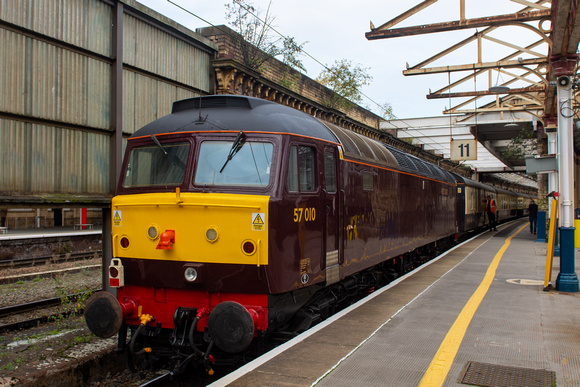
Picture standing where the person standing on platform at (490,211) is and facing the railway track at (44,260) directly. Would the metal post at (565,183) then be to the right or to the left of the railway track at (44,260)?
left

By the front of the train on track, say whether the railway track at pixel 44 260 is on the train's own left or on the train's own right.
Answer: on the train's own right

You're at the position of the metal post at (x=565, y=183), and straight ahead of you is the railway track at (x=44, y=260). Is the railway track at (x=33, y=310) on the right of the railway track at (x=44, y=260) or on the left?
left

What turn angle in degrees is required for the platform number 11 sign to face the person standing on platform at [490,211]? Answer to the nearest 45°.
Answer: approximately 180°

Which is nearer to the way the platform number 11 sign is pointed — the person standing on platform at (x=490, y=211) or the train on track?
the train on track

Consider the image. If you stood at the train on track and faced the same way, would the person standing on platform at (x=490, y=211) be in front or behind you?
behind

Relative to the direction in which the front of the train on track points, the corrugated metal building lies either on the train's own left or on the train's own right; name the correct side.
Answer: on the train's own right

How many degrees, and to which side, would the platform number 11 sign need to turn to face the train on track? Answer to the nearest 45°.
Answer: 0° — it already faces it

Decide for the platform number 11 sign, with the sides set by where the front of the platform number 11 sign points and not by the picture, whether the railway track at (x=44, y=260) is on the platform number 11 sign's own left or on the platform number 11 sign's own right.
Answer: on the platform number 11 sign's own right

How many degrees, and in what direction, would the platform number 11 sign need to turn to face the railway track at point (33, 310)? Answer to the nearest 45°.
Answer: approximately 45° to its right

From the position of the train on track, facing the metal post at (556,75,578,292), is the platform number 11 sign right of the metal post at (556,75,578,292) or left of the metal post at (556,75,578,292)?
left
